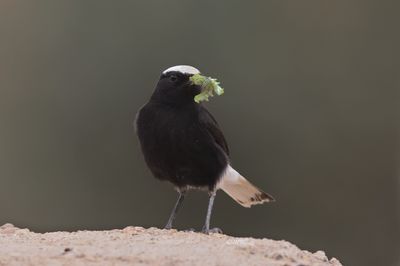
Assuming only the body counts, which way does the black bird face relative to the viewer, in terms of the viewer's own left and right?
facing the viewer and to the left of the viewer
